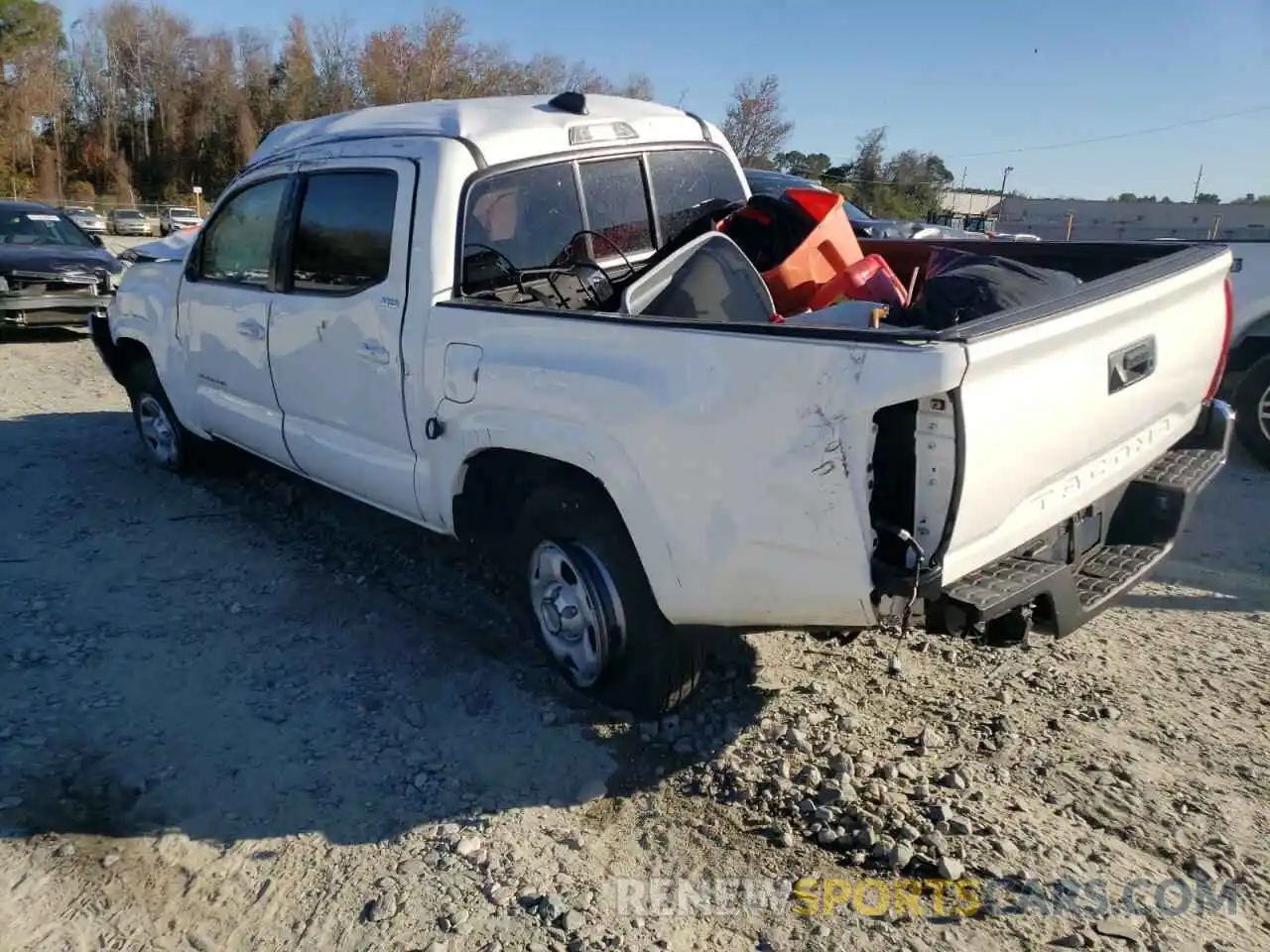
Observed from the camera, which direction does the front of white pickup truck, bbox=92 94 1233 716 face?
facing away from the viewer and to the left of the viewer

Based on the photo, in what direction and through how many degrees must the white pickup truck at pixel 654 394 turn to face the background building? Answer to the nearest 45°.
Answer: approximately 90° to its right

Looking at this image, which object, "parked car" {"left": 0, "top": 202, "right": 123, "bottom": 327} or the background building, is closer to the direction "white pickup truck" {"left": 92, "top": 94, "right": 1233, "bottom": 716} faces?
the parked car

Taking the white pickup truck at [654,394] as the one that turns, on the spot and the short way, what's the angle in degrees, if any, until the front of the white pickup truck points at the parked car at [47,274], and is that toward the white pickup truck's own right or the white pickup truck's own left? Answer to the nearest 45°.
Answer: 0° — it already faces it

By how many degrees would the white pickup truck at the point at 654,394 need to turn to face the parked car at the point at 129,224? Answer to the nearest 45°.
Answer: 0° — it already faces it

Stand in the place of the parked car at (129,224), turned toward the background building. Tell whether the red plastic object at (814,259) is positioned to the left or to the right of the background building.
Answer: right
